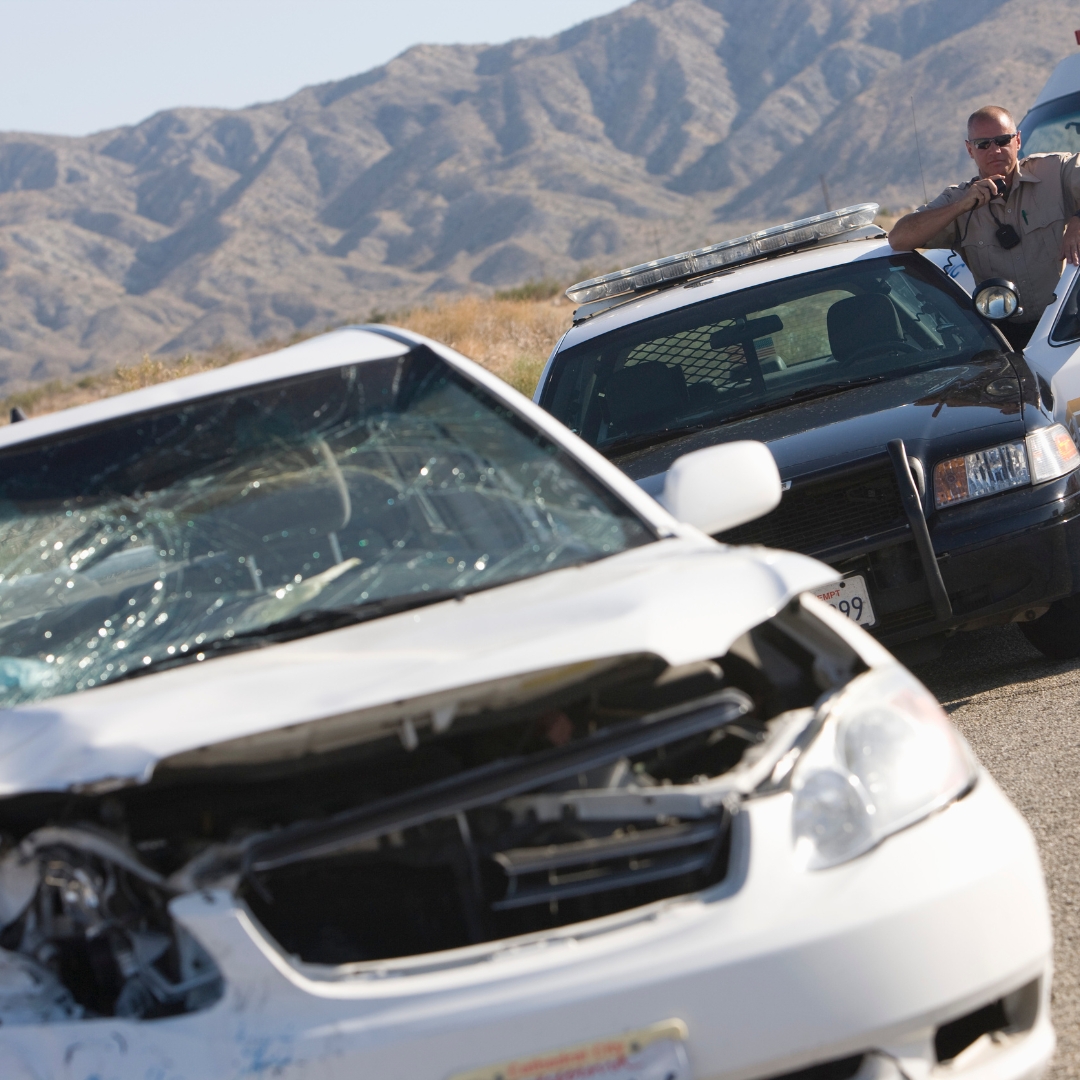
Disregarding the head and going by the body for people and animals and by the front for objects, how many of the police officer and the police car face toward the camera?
2

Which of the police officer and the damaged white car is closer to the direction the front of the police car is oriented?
the damaged white car

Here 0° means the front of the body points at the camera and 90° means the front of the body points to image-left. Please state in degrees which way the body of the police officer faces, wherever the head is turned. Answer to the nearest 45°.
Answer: approximately 0°
